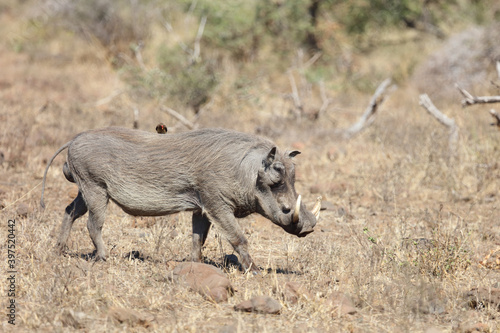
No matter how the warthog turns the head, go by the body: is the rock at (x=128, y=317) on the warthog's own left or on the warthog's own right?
on the warthog's own right

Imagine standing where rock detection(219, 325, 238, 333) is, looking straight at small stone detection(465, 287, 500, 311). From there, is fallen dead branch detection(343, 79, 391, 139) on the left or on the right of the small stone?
left

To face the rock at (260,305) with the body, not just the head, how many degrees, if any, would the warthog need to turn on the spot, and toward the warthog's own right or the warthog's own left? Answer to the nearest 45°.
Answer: approximately 90° to the warthog's own right

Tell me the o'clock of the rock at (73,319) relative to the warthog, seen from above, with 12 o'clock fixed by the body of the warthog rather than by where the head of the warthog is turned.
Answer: The rock is roughly at 4 o'clock from the warthog.

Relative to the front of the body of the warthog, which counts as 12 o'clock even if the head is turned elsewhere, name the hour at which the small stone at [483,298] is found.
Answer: The small stone is roughly at 1 o'clock from the warthog.

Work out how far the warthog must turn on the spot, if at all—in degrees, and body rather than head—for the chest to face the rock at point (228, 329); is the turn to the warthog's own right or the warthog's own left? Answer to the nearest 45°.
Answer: approximately 90° to the warthog's own right

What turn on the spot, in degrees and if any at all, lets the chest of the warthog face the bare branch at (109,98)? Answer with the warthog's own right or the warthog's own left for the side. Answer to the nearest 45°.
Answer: approximately 90° to the warthog's own left

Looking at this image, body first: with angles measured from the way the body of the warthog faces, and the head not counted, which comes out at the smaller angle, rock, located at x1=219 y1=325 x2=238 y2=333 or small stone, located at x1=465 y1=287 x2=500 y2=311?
the small stone

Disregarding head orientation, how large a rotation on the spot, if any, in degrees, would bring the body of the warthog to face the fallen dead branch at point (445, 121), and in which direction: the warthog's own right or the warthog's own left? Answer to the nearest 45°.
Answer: approximately 45° to the warthog's own left

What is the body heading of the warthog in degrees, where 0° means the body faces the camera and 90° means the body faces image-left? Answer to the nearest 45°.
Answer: approximately 270°

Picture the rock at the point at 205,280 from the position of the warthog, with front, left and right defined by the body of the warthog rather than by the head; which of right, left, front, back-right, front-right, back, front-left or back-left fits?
right

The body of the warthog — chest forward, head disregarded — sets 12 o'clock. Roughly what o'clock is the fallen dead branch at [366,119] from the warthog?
The fallen dead branch is roughly at 10 o'clock from the warthog.
